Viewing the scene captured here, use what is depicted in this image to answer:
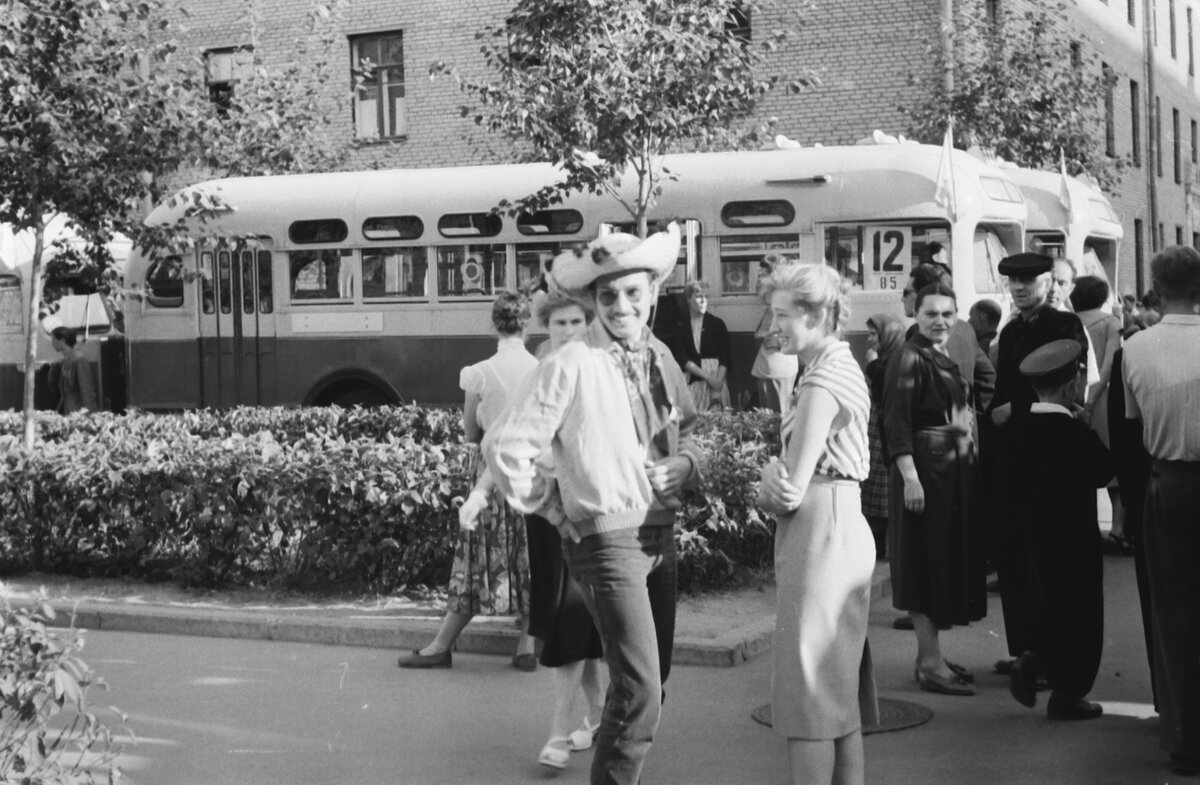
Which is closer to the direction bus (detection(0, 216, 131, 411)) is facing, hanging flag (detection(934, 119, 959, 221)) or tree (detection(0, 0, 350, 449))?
the hanging flag

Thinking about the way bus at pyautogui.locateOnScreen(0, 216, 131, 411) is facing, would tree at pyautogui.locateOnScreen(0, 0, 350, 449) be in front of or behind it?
in front

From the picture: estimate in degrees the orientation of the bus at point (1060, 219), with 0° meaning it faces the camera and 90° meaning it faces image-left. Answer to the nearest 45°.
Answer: approximately 315°

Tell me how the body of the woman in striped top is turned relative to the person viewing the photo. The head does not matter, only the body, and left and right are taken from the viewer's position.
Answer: facing to the left of the viewer

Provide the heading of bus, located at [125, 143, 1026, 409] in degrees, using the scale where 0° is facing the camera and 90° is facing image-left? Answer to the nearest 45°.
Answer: approximately 315°

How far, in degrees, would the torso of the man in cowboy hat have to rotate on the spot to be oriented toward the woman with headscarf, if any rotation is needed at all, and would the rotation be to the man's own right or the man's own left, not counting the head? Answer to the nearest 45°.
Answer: approximately 135° to the man's own left

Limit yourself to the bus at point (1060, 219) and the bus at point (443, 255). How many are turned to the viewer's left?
0

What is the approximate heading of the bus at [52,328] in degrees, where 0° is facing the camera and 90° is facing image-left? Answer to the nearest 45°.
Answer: approximately 315°

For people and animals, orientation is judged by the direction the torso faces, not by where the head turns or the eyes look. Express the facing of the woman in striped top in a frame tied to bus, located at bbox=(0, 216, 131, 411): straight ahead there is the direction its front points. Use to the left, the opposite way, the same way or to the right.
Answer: the opposite way
